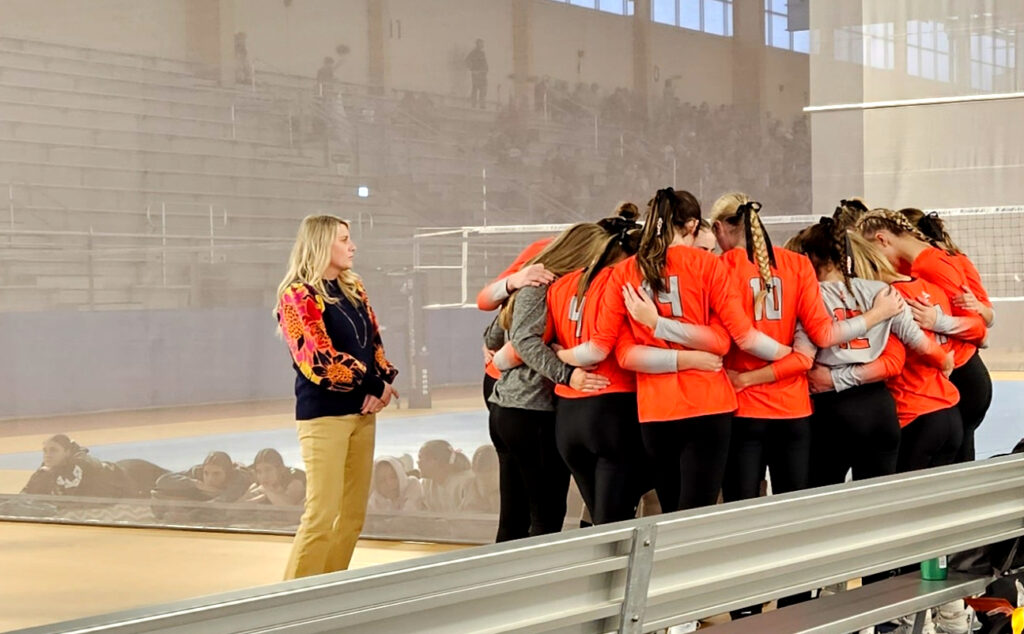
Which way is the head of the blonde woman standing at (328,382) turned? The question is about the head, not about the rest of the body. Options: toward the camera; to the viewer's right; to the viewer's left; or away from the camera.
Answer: to the viewer's right

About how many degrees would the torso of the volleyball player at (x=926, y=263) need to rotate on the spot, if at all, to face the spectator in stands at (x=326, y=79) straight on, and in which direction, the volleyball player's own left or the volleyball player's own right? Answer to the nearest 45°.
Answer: approximately 45° to the volleyball player's own right

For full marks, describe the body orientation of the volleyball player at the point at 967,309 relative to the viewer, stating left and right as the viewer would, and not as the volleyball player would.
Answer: facing to the left of the viewer

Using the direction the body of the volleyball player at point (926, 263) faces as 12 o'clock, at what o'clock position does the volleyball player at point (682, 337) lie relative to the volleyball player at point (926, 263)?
the volleyball player at point (682, 337) is roughly at 10 o'clock from the volleyball player at point (926, 263).

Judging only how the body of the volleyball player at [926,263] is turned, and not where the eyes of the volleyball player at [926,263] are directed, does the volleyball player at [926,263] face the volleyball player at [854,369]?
no

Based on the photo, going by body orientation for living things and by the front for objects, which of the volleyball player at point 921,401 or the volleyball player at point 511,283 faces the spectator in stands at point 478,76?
the volleyball player at point 921,401

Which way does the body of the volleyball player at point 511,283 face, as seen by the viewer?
to the viewer's right

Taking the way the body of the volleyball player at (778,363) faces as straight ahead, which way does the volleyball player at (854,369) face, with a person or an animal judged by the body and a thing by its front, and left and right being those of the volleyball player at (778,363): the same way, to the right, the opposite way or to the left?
the same way

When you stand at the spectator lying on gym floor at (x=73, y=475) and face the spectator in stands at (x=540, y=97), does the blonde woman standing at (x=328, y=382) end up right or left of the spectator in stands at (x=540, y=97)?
right

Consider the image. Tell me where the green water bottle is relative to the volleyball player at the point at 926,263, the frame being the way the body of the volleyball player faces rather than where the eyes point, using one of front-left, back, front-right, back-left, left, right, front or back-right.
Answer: left

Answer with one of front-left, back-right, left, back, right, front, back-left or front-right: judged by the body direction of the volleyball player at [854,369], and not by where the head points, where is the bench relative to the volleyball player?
back

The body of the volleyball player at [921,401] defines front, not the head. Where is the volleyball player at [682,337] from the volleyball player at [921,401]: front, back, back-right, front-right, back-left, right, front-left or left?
left

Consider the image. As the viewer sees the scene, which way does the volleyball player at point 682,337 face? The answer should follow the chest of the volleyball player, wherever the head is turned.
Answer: away from the camera

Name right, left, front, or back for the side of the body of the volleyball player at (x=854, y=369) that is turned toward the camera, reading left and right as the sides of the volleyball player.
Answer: back

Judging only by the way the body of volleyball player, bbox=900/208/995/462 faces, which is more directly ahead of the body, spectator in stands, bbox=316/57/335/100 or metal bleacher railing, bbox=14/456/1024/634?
the spectator in stands

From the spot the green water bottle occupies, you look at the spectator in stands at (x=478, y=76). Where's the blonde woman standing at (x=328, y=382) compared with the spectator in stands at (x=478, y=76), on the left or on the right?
left

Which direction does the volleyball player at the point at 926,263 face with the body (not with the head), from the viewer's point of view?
to the viewer's left

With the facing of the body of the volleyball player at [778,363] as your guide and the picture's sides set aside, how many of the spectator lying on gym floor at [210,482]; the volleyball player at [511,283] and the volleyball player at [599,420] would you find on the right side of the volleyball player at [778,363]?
0

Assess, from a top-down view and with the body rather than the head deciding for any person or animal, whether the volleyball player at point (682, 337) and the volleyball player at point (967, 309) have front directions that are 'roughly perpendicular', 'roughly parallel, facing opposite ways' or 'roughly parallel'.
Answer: roughly perpendicular

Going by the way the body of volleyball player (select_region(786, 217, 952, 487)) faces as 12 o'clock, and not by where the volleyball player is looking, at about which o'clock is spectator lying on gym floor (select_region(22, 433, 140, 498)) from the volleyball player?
The spectator lying on gym floor is roughly at 10 o'clock from the volleyball player.
